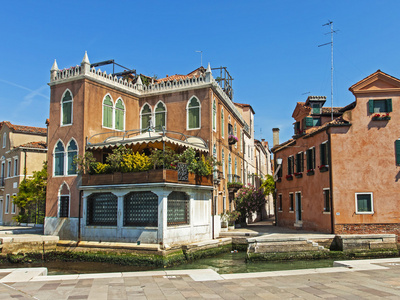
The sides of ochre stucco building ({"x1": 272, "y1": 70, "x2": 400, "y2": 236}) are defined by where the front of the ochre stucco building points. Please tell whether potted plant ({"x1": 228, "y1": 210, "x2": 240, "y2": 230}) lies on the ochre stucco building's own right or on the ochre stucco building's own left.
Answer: on the ochre stucco building's own right

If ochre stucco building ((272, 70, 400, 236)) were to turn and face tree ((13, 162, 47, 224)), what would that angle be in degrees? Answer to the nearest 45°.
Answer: approximately 45° to its right

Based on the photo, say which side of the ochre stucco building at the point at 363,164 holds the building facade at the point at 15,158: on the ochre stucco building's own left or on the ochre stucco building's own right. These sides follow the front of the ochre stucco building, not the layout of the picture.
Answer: on the ochre stucco building's own right
